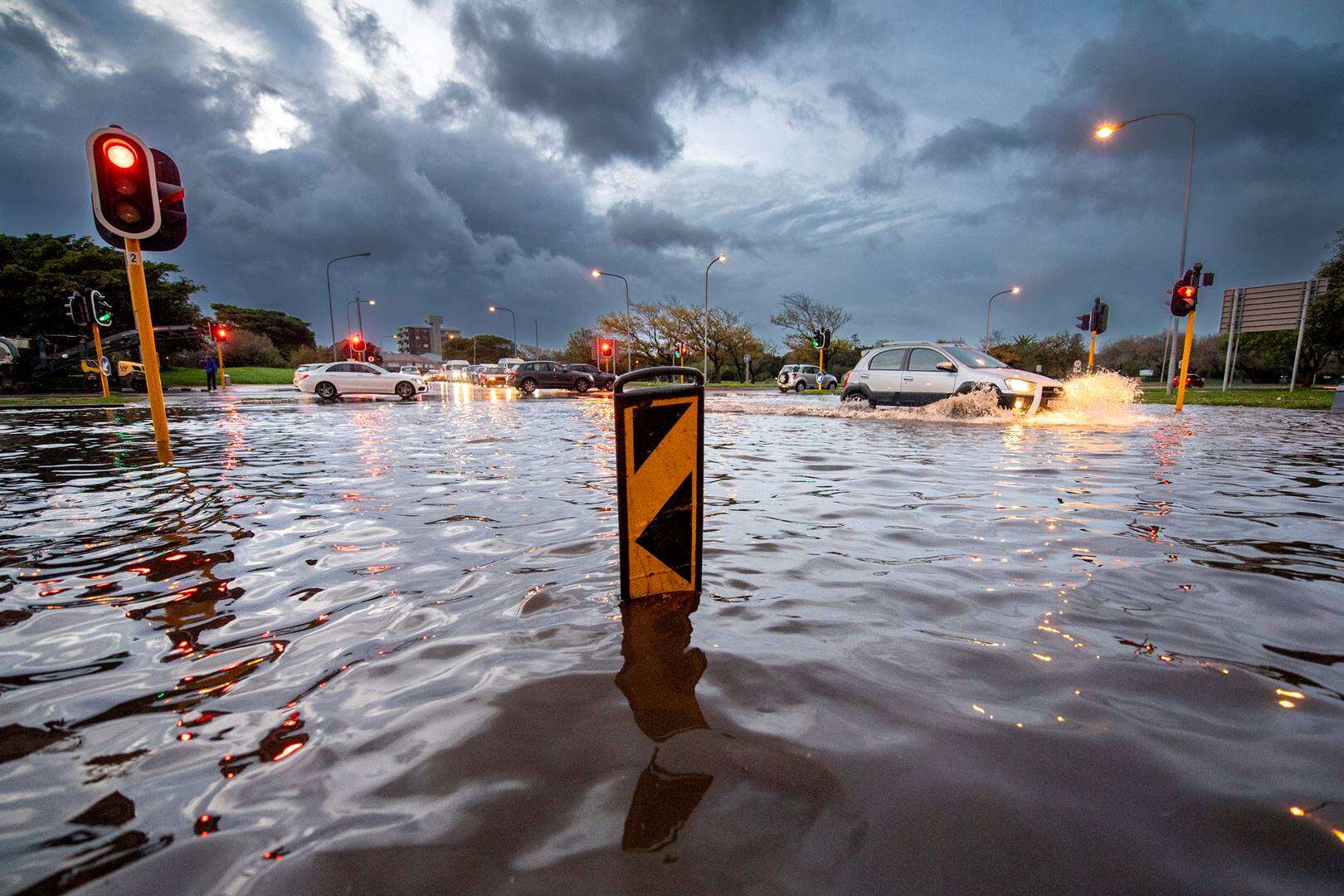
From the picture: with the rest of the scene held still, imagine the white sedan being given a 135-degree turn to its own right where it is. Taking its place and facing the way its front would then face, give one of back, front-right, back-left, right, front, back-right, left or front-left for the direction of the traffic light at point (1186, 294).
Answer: left

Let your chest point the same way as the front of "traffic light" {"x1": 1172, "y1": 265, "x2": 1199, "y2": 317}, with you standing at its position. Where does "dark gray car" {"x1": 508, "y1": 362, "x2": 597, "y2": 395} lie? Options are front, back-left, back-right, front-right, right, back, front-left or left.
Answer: front-right

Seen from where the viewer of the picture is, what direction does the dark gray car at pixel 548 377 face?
facing to the right of the viewer

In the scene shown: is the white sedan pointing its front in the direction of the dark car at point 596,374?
yes

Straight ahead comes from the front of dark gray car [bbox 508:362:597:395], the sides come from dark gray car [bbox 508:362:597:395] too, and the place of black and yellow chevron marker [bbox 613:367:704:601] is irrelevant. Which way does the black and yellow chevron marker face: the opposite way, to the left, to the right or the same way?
to the right

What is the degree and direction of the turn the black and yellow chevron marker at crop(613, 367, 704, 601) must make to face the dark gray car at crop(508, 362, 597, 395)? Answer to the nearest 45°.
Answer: approximately 180°

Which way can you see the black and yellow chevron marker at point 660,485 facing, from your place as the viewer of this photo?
facing the viewer

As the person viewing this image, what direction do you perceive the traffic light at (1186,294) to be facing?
facing the viewer and to the left of the viewer
